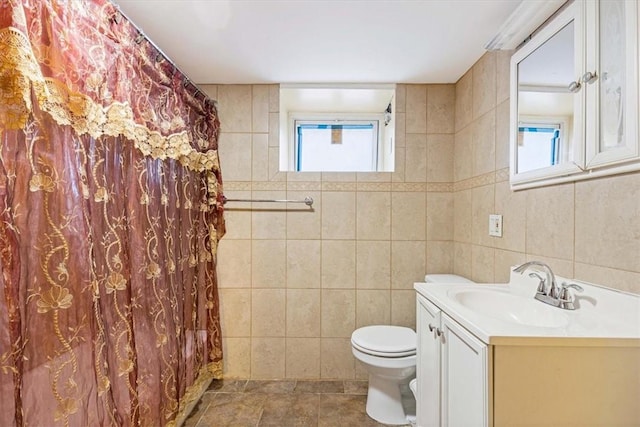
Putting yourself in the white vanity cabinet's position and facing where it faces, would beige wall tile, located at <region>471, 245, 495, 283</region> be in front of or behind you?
behind

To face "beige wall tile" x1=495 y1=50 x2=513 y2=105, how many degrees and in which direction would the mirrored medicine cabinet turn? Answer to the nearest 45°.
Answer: approximately 90° to its right

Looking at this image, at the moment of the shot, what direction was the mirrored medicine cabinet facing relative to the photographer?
facing the viewer and to the left of the viewer

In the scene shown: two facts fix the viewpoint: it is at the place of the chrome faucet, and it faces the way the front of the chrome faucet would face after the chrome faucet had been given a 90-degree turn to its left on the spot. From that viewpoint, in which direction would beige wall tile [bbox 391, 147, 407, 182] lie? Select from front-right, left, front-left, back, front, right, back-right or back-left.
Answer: back

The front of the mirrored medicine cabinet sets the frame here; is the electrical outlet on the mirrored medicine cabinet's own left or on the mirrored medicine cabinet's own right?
on the mirrored medicine cabinet's own right

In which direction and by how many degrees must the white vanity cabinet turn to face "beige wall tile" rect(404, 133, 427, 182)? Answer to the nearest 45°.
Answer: approximately 135° to its right

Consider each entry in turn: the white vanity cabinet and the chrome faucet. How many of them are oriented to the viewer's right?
0

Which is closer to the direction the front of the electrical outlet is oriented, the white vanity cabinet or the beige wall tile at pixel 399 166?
the white vanity cabinet

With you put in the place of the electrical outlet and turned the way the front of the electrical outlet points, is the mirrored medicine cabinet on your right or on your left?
on your left

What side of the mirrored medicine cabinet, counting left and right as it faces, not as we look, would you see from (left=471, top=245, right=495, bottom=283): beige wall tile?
right

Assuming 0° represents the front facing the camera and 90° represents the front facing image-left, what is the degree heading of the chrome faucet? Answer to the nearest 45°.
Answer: approximately 45°

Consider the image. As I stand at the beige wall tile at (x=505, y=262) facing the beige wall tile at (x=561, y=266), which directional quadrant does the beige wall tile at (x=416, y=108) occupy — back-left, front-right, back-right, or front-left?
back-right

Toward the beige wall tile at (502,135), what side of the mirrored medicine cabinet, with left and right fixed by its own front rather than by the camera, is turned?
right
